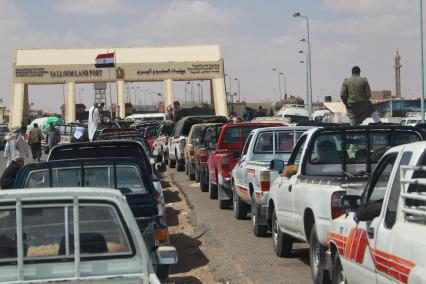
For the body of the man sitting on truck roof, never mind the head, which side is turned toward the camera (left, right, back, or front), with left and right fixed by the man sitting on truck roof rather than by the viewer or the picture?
back

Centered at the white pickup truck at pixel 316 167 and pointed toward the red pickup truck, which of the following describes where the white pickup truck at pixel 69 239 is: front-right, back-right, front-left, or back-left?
back-left

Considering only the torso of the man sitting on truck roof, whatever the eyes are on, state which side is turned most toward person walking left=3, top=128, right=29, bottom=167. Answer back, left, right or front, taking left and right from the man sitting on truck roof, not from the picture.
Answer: left

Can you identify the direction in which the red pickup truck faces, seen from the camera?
facing away from the viewer

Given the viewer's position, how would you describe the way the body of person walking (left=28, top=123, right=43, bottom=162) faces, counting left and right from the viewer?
facing away from the viewer

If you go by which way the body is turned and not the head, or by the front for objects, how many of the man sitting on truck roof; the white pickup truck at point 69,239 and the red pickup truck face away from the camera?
3

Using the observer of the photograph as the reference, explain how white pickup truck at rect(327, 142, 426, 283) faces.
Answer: facing away from the viewer and to the left of the viewer

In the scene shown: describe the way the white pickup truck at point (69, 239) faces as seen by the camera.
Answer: facing away from the viewer

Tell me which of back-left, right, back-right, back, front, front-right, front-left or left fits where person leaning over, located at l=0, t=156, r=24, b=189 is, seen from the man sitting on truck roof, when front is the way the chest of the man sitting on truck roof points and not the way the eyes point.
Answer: left

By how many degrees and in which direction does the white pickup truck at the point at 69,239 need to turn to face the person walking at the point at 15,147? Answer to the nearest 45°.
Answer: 0° — it already faces them

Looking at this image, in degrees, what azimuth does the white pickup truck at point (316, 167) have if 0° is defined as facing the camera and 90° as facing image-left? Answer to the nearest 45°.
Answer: approximately 135°

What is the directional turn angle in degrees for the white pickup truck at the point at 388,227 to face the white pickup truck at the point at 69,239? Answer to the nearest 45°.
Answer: approximately 90° to its left
